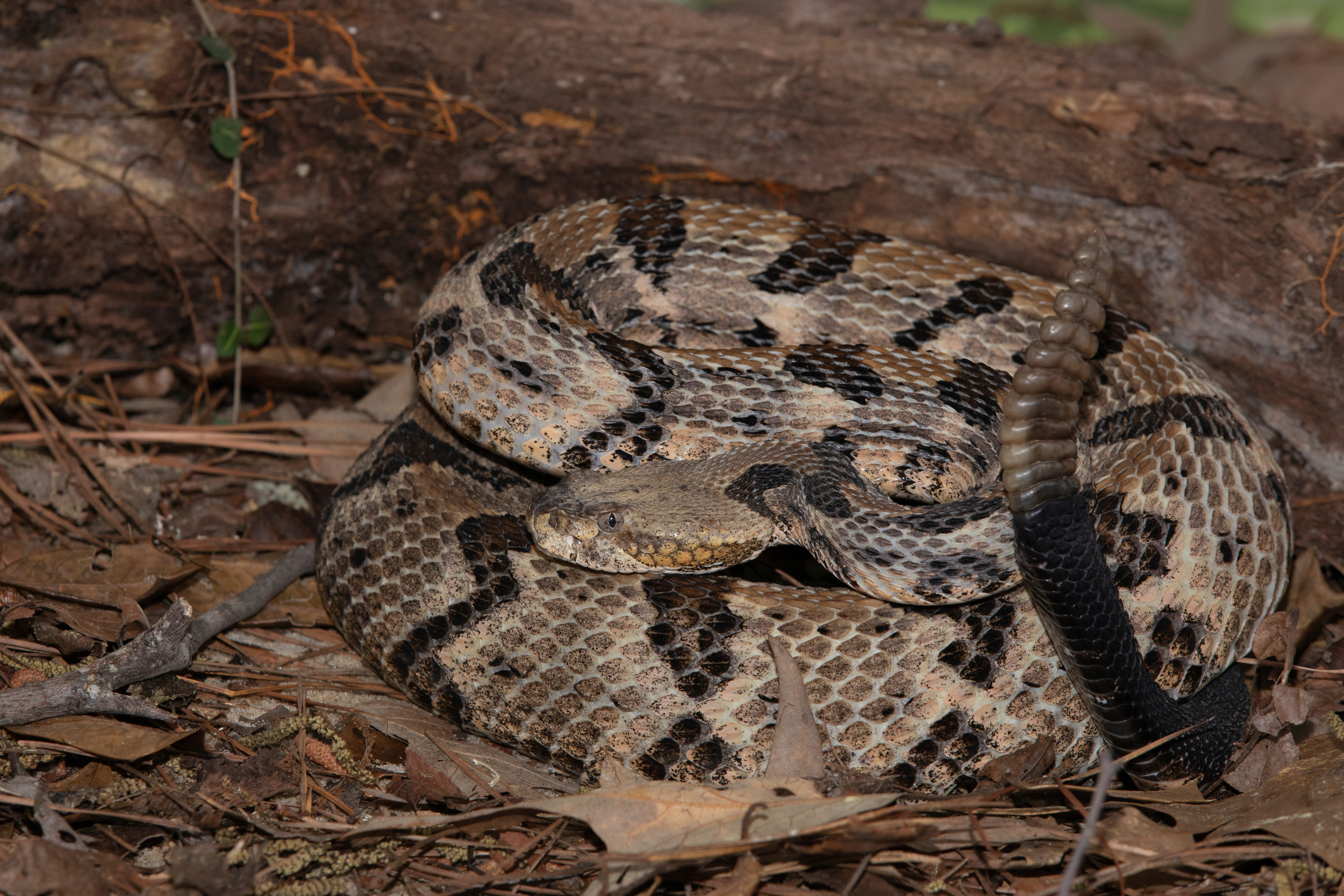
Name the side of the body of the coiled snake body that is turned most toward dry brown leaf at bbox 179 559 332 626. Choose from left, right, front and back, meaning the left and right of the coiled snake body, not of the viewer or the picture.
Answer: front

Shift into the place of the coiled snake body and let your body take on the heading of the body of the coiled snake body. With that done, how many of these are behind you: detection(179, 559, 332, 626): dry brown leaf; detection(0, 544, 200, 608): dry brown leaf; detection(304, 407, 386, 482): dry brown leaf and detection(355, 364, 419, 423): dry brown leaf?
0

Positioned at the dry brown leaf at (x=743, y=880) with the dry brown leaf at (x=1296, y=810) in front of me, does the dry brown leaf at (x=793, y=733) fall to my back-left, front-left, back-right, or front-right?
front-left

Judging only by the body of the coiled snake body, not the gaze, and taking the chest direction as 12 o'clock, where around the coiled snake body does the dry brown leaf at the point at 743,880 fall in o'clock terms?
The dry brown leaf is roughly at 9 o'clock from the coiled snake body.

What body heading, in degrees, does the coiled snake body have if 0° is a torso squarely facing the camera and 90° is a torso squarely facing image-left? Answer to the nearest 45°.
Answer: approximately 90°

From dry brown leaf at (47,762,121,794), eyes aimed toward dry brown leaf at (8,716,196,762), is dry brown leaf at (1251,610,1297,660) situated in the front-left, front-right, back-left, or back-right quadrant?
front-right

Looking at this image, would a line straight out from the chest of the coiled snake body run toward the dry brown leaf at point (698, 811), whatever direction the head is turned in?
no

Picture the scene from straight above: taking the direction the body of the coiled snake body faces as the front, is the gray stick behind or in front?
in front
